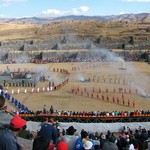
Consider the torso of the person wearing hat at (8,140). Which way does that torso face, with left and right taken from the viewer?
facing away from the viewer and to the right of the viewer
